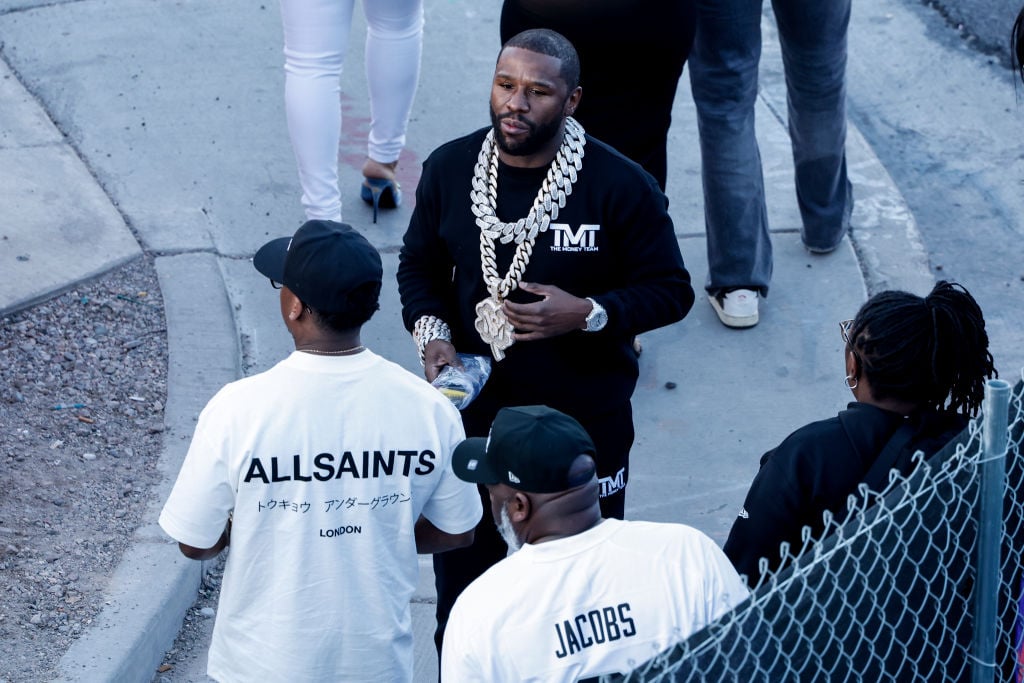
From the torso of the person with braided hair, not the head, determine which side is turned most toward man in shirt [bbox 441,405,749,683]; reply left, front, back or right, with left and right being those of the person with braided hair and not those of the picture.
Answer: left

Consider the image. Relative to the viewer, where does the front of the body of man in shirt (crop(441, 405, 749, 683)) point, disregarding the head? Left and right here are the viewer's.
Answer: facing away from the viewer and to the left of the viewer

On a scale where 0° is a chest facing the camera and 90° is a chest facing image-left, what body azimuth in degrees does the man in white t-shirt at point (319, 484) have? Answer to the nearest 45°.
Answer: approximately 180°

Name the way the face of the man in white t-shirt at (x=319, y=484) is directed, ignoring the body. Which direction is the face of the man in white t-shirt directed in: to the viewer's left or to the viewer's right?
to the viewer's left

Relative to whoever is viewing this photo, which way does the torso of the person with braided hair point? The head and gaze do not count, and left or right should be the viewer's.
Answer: facing away from the viewer and to the left of the viewer

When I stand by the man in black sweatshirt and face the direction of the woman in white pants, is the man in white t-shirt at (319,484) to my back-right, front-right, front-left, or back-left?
back-left

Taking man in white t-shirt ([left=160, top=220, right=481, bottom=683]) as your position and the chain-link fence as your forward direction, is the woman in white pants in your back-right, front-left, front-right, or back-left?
back-left

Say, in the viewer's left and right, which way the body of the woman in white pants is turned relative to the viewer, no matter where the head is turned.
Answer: facing away from the viewer

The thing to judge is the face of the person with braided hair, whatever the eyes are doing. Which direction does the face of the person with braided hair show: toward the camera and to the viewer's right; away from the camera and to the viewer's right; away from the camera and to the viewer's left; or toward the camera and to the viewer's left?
away from the camera and to the viewer's left

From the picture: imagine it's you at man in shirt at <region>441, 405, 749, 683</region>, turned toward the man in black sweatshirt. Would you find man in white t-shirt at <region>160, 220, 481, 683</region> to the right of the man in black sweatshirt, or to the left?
left
